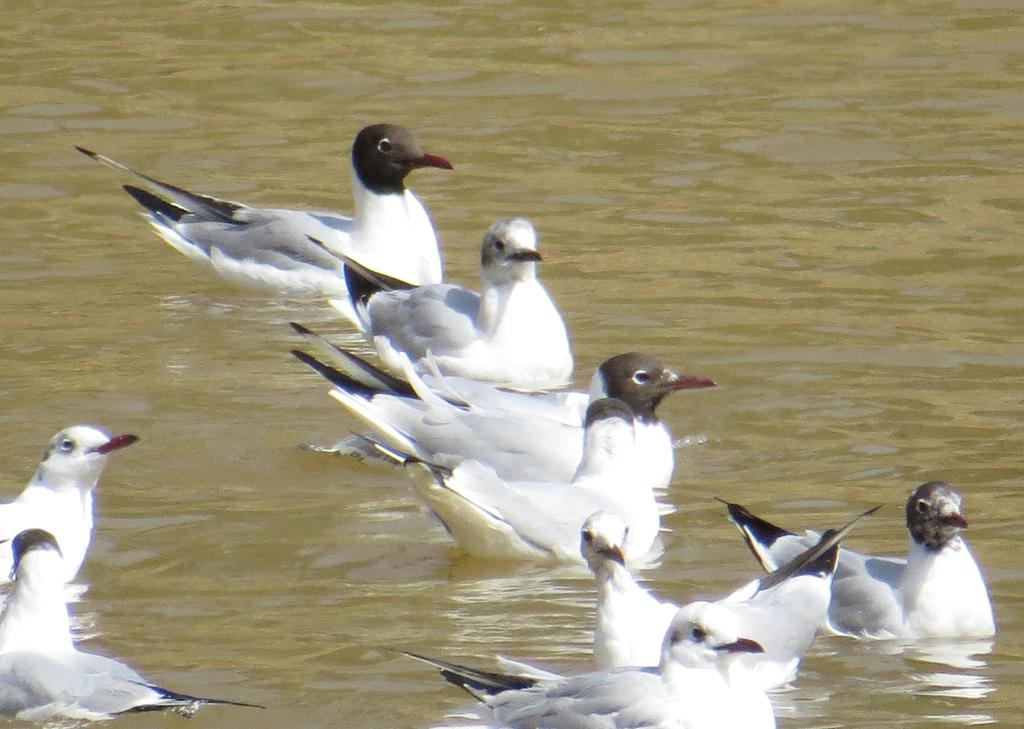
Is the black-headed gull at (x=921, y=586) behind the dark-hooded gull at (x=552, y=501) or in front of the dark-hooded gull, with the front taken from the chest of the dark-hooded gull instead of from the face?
in front

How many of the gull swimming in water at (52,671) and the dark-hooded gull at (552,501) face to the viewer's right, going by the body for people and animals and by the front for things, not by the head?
1

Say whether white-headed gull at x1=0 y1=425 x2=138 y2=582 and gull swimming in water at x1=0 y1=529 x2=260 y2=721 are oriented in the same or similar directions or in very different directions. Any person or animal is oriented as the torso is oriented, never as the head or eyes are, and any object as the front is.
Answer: very different directions

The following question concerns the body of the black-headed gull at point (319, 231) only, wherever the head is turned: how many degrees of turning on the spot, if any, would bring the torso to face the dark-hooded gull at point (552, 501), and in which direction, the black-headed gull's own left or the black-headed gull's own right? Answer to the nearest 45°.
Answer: approximately 90° to the black-headed gull's own right

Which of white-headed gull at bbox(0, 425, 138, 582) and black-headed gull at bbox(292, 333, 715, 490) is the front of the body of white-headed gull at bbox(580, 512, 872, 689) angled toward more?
the white-headed gull

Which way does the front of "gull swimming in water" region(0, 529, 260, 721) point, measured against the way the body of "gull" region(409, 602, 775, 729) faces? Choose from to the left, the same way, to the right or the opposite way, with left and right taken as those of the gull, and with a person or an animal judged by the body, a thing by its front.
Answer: the opposite way

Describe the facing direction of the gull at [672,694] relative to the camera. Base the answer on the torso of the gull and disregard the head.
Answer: to the viewer's right

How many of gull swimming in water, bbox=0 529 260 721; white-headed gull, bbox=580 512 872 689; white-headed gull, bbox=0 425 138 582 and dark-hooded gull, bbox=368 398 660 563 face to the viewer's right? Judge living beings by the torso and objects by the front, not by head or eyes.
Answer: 2

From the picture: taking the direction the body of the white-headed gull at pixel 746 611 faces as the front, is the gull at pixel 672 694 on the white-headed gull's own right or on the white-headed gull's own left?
on the white-headed gull's own left

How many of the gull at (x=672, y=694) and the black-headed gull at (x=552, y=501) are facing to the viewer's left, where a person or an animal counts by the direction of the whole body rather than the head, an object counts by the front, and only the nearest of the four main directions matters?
0

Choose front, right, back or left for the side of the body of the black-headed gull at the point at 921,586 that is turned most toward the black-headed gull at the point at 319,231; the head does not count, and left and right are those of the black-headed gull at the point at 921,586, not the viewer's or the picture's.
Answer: back

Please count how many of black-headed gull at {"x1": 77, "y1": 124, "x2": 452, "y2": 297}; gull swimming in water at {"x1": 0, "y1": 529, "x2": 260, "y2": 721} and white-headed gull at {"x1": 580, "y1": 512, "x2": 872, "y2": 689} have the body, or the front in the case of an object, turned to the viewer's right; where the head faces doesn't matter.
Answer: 1
